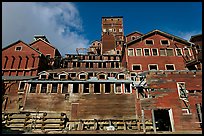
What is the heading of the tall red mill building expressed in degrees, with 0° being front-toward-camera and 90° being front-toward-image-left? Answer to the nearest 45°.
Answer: approximately 0°
